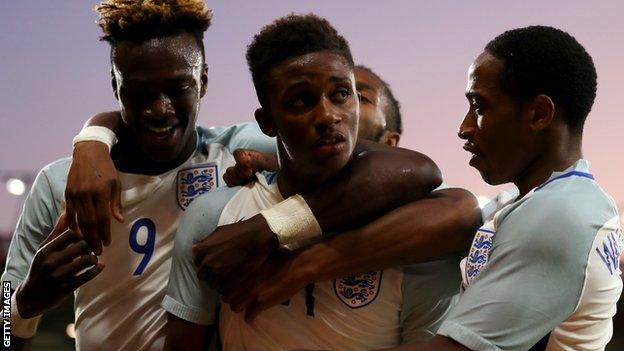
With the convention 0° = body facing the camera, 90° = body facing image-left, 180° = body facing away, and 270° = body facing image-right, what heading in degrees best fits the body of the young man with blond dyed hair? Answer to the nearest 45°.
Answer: approximately 0°
